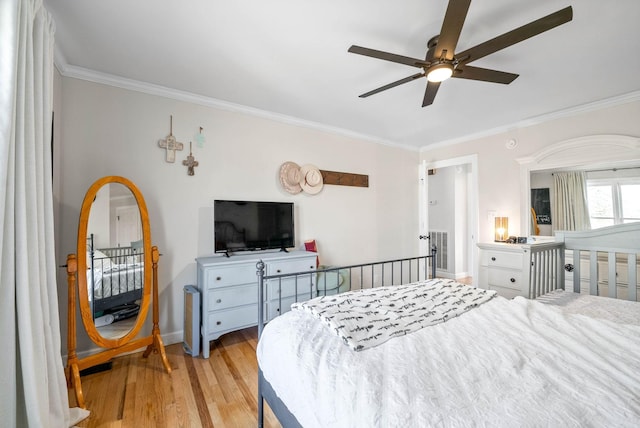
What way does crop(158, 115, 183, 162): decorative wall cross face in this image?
toward the camera

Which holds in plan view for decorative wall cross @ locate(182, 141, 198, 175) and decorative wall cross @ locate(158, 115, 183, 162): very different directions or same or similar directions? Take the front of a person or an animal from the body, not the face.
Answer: same or similar directions

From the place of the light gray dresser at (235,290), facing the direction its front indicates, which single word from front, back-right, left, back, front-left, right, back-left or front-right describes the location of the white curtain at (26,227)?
right

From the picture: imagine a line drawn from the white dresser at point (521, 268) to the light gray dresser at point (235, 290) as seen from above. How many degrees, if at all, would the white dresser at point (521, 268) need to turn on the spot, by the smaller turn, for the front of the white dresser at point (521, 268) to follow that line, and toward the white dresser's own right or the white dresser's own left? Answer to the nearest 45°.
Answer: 0° — it already faces it

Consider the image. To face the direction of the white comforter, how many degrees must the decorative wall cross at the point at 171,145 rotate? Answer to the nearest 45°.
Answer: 0° — it already faces it

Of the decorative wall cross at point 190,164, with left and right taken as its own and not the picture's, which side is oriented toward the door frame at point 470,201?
left

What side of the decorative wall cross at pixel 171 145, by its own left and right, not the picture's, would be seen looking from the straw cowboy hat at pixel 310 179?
left

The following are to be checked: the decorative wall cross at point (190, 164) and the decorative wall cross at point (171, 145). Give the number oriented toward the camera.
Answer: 2

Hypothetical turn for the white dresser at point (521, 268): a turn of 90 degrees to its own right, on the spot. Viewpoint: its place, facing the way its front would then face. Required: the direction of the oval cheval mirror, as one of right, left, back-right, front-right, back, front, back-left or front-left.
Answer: left

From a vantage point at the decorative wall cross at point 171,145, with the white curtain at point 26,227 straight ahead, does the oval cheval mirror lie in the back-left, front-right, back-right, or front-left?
front-right

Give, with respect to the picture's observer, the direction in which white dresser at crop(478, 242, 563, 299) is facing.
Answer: facing the viewer and to the left of the viewer

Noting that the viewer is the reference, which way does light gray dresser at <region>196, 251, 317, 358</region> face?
facing the viewer and to the right of the viewer

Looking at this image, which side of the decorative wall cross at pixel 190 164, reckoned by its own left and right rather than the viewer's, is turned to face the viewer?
front

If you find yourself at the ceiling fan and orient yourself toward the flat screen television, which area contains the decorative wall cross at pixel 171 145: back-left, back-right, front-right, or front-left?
front-left

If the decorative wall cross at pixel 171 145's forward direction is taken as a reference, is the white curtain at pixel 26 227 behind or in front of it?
in front
